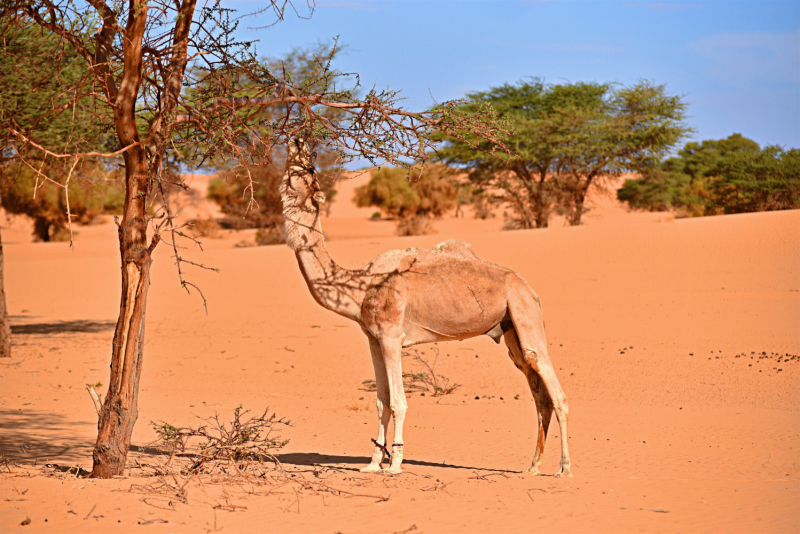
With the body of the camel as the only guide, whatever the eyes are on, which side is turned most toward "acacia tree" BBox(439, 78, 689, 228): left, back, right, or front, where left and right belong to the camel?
right

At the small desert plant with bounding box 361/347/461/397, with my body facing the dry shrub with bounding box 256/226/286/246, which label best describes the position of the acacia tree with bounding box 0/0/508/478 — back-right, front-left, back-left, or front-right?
back-left

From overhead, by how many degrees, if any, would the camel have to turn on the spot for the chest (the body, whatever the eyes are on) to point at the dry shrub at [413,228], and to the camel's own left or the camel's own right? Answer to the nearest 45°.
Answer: approximately 90° to the camel's own right

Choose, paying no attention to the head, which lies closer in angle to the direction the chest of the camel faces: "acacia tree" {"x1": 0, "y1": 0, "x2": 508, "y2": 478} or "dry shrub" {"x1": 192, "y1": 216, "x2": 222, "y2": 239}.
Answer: the acacia tree

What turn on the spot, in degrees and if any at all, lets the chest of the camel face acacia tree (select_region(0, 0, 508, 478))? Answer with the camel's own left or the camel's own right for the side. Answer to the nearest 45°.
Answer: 0° — it already faces it

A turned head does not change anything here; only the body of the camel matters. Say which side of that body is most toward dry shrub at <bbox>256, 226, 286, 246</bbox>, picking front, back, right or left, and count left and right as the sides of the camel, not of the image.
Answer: right

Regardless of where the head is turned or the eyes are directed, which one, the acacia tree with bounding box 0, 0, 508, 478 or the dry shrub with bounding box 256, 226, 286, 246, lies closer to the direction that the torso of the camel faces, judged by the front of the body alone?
the acacia tree

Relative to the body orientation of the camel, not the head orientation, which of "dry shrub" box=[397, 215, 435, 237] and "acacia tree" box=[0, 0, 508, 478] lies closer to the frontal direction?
the acacia tree

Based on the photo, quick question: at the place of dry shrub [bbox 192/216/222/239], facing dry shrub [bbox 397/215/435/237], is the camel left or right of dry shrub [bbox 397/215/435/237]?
right

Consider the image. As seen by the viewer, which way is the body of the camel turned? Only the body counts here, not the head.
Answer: to the viewer's left
